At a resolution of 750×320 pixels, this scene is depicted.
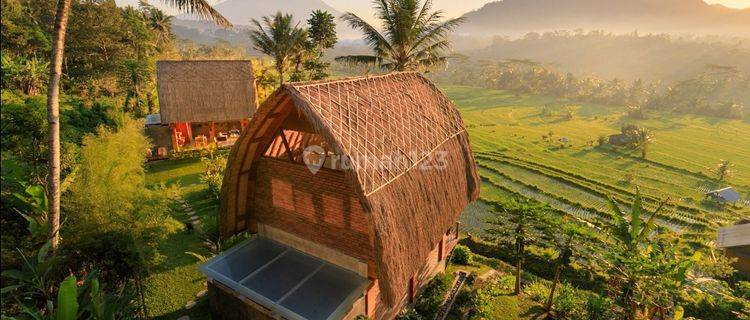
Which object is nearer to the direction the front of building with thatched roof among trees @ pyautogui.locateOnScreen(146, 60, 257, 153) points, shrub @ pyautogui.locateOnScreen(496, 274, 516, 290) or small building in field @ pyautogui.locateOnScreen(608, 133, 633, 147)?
the shrub

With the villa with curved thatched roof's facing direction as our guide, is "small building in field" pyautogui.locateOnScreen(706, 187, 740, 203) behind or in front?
behind

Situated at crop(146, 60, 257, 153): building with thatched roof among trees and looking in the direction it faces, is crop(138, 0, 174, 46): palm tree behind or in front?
behind

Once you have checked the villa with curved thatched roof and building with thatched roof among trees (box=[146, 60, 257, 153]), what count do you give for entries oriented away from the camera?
0

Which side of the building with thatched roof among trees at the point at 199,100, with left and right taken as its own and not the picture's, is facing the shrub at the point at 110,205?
front

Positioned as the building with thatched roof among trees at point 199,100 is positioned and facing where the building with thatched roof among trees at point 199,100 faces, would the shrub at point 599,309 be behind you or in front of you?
in front

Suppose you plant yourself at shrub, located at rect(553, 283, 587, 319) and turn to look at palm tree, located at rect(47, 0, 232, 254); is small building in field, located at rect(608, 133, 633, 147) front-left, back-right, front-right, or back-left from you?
back-right

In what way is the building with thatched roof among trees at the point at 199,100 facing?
toward the camera

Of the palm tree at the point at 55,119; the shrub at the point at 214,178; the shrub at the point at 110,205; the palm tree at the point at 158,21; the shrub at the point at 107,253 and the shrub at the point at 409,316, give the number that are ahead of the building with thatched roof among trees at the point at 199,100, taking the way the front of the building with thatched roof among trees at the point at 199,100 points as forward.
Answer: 5

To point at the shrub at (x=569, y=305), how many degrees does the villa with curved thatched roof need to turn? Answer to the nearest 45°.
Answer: approximately 135° to its left

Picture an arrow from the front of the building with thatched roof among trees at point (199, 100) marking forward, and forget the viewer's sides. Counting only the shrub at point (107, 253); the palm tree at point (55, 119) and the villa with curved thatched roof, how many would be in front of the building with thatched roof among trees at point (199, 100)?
3

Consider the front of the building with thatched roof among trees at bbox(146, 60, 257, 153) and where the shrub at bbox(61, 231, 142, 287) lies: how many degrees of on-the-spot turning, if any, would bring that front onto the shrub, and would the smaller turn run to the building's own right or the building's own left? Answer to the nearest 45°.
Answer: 0° — it already faces it

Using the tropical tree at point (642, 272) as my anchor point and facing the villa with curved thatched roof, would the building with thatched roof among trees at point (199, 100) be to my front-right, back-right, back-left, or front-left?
front-right

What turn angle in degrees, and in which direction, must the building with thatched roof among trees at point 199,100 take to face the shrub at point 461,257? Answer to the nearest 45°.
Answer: approximately 45° to its left

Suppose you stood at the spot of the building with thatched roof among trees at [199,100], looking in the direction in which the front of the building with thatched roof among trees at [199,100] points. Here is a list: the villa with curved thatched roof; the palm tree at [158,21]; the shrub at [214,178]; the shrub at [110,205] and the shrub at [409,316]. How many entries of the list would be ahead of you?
4

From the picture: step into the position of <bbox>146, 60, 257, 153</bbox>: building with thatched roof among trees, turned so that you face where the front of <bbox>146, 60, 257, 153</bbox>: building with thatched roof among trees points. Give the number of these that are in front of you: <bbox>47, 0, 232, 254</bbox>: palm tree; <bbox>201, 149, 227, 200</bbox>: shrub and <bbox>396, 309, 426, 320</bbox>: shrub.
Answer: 3

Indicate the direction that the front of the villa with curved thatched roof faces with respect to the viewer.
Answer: facing the viewer and to the left of the viewer

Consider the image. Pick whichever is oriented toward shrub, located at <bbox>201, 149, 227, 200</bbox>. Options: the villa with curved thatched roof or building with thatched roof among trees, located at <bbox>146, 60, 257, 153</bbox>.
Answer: the building with thatched roof among trees

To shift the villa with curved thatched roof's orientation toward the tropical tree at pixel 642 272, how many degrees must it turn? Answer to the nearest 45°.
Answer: approximately 135° to its left

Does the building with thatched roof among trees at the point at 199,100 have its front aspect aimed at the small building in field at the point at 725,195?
no
